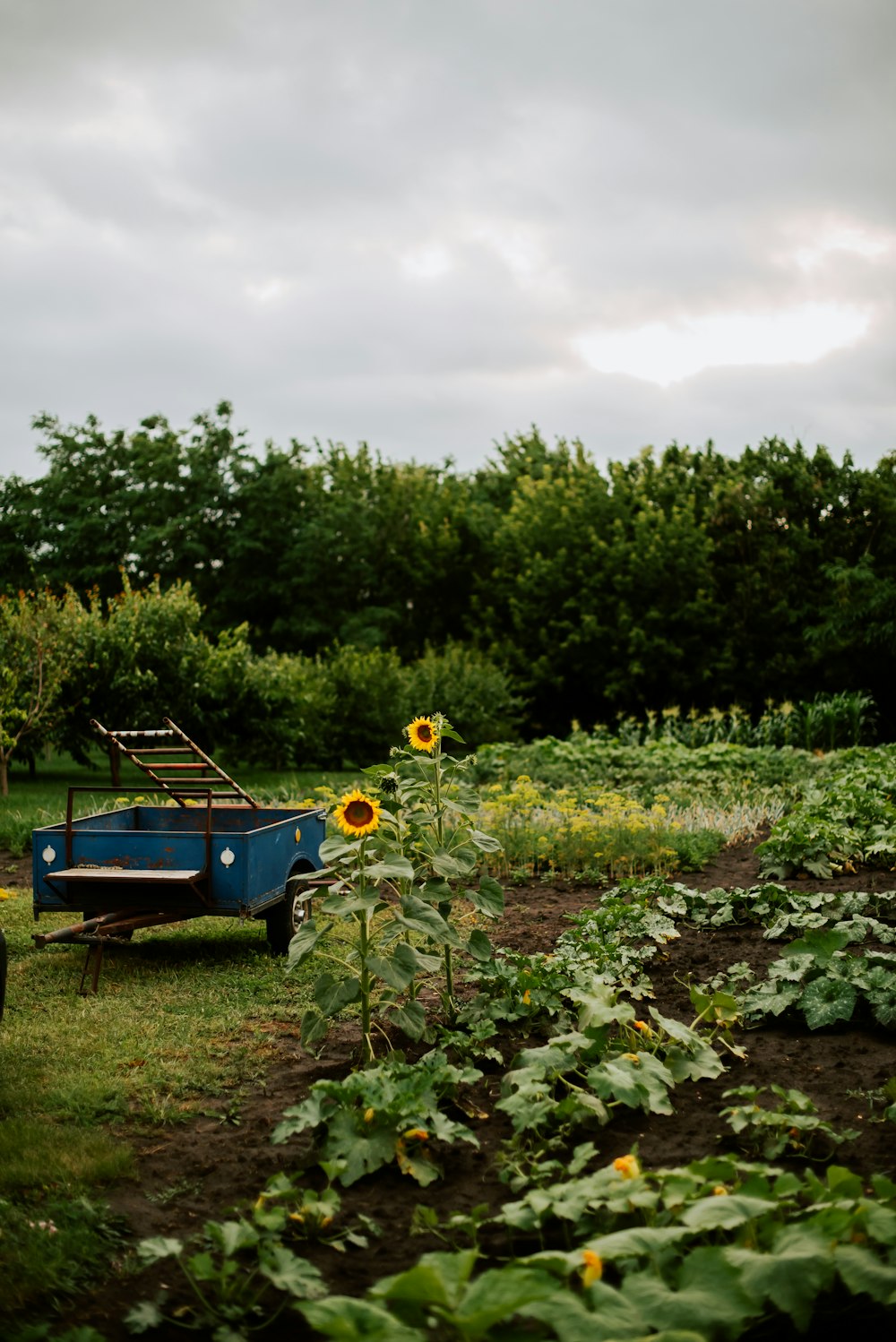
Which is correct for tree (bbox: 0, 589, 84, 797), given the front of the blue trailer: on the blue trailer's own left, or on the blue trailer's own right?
on the blue trailer's own right

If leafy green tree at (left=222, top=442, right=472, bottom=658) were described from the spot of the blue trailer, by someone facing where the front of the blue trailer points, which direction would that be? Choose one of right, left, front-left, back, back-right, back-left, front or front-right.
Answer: back-right

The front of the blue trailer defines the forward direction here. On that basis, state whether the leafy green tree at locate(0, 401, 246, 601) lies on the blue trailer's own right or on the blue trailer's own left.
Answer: on the blue trailer's own right

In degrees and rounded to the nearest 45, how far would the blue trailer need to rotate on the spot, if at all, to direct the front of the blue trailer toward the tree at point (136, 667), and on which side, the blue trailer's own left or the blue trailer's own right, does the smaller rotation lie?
approximately 135° to the blue trailer's own right

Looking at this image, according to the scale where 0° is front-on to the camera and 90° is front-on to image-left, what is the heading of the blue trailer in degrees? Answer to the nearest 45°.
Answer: approximately 45°
